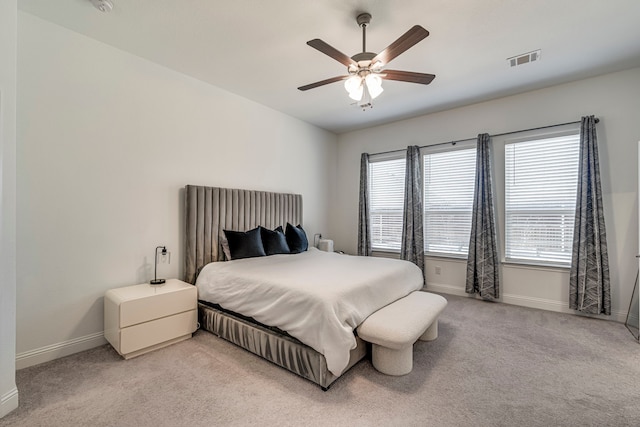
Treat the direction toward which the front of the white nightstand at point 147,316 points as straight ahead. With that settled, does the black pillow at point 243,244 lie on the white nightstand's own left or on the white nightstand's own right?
on the white nightstand's own left

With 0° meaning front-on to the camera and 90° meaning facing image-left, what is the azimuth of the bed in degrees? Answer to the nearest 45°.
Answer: approximately 315°

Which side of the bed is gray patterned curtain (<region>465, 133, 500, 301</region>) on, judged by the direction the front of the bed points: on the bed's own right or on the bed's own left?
on the bed's own left

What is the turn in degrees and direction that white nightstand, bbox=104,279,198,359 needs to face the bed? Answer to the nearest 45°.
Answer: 0° — it already faces it

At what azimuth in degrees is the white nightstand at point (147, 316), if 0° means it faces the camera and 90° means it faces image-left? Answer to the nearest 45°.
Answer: approximately 315°

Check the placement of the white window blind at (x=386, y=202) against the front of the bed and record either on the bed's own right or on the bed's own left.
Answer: on the bed's own left

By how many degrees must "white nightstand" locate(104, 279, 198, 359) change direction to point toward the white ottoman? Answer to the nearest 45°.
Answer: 0° — it already faces it
